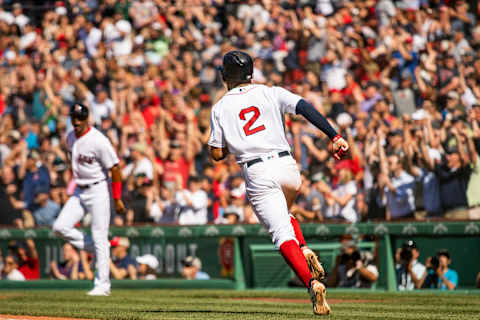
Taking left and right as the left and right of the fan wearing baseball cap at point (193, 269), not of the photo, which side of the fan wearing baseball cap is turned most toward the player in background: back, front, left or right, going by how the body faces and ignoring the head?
front

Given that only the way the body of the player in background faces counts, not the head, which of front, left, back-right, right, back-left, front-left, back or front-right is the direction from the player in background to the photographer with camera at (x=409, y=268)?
back-left

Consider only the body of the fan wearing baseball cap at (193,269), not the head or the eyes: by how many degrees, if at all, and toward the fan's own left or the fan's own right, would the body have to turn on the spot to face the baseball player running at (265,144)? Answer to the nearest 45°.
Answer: approximately 45° to the fan's own left

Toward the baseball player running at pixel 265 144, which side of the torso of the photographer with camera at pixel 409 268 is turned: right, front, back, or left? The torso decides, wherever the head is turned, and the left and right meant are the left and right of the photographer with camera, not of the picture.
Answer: front

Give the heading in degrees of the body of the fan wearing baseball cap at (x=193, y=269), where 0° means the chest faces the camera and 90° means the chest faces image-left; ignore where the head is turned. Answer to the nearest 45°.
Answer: approximately 45°

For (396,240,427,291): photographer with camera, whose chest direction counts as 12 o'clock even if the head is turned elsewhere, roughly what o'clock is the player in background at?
The player in background is roughly at 2 o'clock from the photographer with camera.

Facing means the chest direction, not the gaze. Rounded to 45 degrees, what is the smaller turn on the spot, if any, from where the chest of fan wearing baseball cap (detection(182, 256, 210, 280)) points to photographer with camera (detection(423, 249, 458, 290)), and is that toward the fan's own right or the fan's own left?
approximately 90° to the fan's own left

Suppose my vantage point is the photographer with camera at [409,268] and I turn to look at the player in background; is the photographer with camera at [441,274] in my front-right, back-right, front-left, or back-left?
back-left

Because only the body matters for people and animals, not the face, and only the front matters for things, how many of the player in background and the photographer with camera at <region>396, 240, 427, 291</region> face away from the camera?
0

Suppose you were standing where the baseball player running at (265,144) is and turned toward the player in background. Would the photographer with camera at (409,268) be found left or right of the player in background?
right
